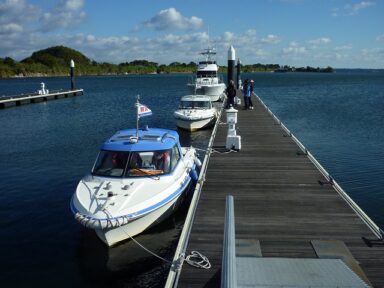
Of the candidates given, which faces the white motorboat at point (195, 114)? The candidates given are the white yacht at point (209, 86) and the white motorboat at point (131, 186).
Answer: the white yacht

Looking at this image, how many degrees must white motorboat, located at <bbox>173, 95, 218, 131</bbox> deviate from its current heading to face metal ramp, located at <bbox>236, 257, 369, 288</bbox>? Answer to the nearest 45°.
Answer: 0° — it already faces it

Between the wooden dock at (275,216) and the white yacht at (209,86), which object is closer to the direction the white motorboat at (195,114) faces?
the wooden dock

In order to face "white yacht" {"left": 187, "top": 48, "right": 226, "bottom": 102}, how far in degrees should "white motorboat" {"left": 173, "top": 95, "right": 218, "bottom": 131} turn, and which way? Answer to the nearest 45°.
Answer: approximately 180°

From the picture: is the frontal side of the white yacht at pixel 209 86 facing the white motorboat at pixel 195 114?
yes

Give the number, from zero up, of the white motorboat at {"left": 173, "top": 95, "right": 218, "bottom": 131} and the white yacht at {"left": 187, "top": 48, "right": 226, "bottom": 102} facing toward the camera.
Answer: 2

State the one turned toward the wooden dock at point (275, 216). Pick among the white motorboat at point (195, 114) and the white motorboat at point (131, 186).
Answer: the white motorboat at point (195, 114)

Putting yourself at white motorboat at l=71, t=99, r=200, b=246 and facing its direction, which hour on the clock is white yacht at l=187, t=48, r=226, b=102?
The white yacht is roughly at 5 o'clock from the white motorboat.

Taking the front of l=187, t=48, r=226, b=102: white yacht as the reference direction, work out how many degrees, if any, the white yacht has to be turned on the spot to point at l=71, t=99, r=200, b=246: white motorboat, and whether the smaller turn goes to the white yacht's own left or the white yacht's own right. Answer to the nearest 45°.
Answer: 0° — it already faces it

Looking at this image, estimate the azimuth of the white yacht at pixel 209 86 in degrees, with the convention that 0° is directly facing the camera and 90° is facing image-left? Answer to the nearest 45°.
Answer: approximately 0°

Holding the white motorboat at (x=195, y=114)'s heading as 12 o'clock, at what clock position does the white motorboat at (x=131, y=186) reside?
the white motorboat at (x=131, y=186) is roughly at 12 o'clock from the white motorboat at (x=195, y=114).
